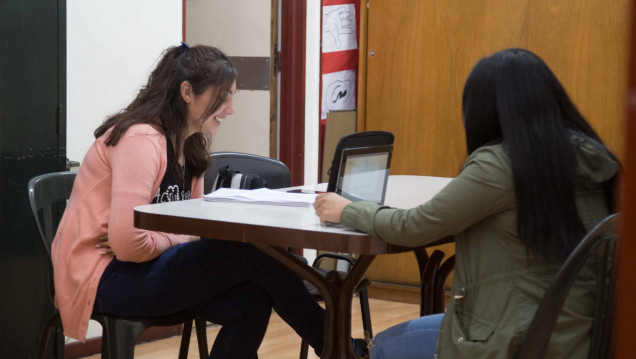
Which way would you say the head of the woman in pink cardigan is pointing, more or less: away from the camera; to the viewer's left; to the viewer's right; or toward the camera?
to the viewer's right

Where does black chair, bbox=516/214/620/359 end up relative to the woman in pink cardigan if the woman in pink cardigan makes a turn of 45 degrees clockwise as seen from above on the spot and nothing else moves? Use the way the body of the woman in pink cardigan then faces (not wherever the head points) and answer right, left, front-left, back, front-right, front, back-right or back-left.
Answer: front

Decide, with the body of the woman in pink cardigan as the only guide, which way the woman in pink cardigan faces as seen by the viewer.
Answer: to the viewer's right

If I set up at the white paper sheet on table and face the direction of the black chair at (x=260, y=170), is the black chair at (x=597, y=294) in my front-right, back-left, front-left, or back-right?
back-right

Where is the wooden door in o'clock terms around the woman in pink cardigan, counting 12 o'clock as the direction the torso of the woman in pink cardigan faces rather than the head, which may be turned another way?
The wooden door is roughly at 10 o'clock from the woman in pink cardigan.

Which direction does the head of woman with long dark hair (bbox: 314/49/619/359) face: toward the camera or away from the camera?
away from the camera

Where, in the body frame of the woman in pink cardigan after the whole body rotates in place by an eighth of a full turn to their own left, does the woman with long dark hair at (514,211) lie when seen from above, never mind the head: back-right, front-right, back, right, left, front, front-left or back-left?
right

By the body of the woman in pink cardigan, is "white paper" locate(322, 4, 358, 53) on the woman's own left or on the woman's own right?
on the woman's own left
